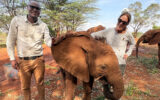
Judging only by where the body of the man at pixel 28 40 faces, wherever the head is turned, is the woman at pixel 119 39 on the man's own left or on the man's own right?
on the man's own left

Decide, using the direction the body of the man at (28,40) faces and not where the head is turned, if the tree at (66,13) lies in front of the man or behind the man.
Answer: behind

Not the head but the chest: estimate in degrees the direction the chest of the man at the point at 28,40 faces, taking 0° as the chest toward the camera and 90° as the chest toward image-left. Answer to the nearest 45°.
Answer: approximately 0°

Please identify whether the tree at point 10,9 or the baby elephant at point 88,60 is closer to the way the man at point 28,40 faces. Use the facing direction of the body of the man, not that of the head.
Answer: the baby elephant

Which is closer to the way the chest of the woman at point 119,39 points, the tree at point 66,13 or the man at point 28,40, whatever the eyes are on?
the man

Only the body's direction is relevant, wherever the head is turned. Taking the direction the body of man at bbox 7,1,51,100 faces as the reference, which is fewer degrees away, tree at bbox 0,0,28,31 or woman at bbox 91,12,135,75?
the woman

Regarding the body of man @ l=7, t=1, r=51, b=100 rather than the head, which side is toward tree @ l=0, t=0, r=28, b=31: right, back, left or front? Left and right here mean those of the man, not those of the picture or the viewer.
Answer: back
